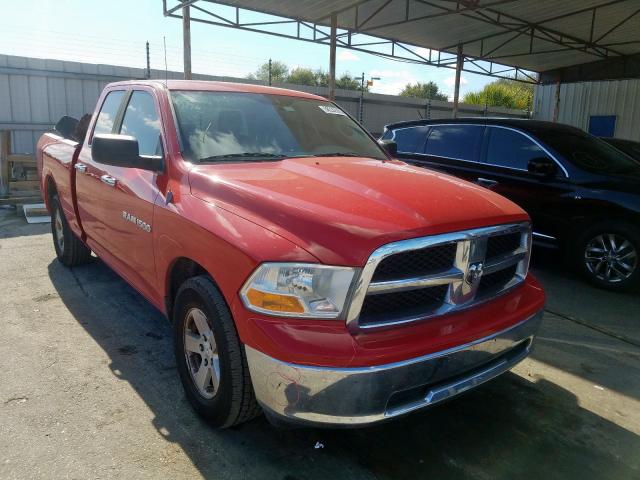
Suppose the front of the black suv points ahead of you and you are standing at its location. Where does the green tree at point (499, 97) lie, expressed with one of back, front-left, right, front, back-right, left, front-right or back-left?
back-left

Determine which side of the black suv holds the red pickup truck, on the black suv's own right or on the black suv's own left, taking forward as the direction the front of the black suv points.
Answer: on the black suv's own right

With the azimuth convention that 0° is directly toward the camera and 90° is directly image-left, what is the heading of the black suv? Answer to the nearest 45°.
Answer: approximately 315°

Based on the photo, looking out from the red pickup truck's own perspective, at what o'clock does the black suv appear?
The black suv is roughly at 9 o'clock from the red pickup truck.

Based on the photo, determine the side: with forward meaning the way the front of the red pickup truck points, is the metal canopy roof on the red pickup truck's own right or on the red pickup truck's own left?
on the red pickup truck's own left

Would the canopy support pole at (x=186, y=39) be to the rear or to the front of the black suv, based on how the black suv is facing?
to the rear
